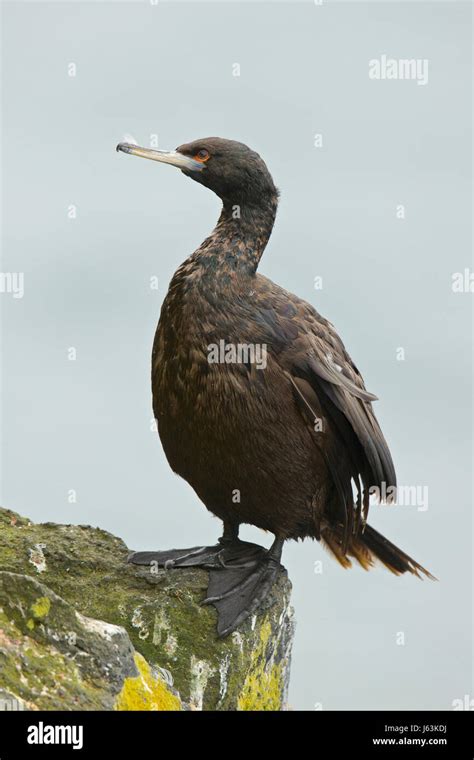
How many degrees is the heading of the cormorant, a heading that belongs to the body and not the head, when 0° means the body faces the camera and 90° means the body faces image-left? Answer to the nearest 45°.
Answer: approximately 45°
